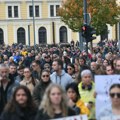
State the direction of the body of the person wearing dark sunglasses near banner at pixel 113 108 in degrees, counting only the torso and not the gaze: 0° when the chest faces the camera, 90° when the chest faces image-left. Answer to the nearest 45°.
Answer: approximately 0°

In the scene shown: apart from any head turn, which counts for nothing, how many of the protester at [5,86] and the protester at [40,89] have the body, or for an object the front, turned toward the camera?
2

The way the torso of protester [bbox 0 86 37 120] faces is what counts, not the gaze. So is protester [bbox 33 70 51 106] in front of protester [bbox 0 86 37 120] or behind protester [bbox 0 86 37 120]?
behind

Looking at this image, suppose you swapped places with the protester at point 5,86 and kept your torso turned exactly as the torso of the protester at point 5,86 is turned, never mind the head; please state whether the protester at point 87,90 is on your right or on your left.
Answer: on your left

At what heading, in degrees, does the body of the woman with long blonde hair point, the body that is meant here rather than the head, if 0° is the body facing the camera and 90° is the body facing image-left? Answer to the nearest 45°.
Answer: approximately 0°
